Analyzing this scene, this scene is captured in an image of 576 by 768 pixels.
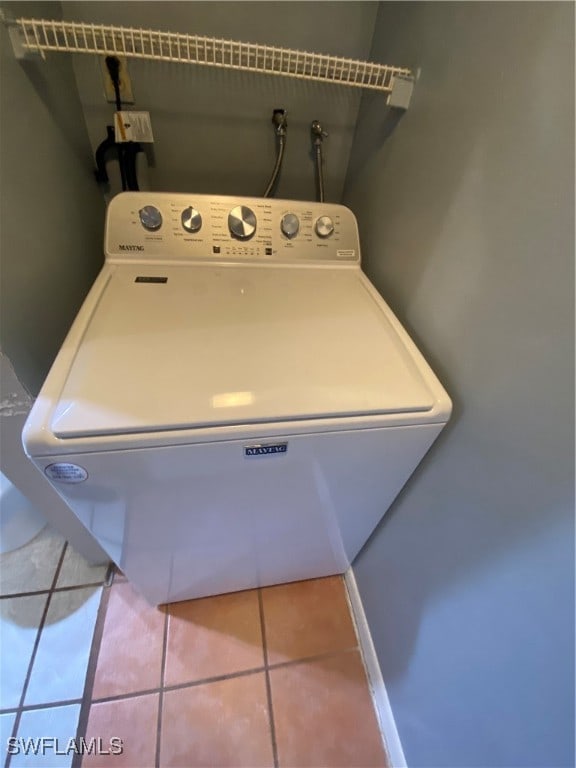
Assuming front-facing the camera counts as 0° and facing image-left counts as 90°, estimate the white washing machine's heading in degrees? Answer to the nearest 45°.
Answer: approximately 0°

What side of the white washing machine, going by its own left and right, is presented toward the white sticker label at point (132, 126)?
back

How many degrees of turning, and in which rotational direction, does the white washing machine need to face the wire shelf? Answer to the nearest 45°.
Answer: approximately 180°
